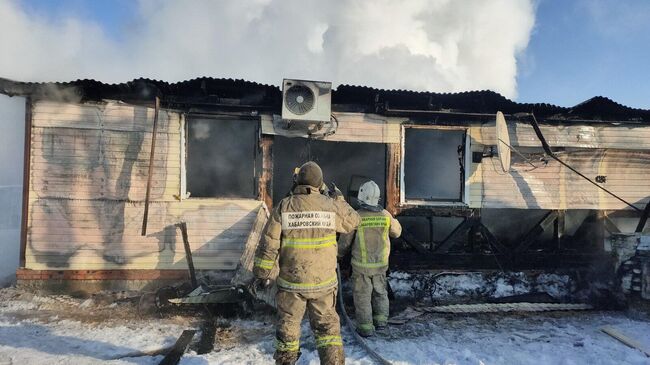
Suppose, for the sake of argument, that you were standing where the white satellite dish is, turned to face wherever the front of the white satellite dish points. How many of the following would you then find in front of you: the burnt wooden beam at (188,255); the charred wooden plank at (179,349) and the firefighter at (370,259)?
0

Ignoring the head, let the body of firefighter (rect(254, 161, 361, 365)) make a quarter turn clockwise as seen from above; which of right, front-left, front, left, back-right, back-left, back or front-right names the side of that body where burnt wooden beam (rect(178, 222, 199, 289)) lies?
back-left

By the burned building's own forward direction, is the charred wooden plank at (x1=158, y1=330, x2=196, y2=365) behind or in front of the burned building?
in front

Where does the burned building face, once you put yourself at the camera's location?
facing the viewer

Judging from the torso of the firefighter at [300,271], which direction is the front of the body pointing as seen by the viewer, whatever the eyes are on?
away from the camera

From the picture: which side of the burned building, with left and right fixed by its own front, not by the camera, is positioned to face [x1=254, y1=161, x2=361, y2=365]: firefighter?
front

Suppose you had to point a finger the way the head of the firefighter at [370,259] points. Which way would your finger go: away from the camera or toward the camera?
away from the camera

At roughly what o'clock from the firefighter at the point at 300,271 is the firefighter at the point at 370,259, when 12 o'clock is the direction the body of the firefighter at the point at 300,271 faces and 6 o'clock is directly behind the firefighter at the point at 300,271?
the firefighter at the point at 370,259 is roughly at 1 o'clock from the firefighter at the point at 300,271.

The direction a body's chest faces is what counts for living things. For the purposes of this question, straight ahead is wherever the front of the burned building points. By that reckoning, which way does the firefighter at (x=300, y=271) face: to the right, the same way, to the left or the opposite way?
the opposite way

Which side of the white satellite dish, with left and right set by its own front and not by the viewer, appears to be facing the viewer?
right
